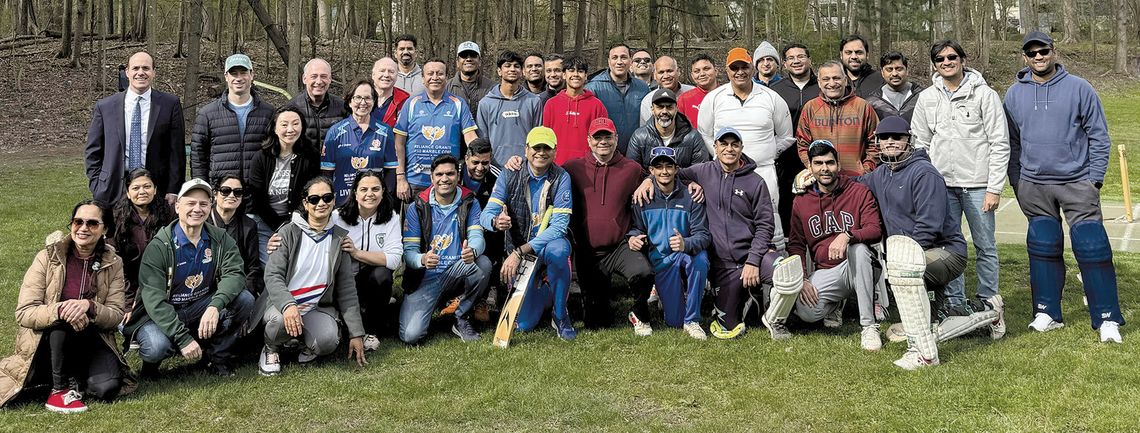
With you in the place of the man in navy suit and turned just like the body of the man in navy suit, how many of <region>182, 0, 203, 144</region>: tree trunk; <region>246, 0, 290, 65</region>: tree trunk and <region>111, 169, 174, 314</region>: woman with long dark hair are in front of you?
1

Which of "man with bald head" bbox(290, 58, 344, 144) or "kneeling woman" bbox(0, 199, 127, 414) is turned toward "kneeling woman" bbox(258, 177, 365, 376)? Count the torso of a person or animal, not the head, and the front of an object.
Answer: the man with bald head

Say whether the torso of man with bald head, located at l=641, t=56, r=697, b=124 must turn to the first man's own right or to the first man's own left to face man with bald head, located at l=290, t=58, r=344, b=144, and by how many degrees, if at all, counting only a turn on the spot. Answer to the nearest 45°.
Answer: approximately 45° to the first man's own right

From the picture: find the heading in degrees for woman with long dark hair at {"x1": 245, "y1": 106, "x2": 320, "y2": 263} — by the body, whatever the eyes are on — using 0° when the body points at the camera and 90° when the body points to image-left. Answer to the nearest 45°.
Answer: approximately 0°

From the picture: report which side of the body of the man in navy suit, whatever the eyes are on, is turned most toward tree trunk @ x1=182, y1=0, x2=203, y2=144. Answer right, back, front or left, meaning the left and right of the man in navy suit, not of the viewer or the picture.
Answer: back

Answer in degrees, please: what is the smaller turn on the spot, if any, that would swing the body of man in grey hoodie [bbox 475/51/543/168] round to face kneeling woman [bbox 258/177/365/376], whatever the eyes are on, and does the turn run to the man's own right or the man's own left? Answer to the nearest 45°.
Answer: approximately 45° to the man's own right

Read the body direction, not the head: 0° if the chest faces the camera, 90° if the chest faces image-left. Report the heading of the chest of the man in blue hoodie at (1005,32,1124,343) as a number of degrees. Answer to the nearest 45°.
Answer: approximately 0°

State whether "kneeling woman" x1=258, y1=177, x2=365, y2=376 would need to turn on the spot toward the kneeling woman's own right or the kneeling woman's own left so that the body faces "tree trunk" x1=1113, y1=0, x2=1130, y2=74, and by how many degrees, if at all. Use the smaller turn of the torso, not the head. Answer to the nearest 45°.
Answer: approximately 135° to the kneeling woman's own left
